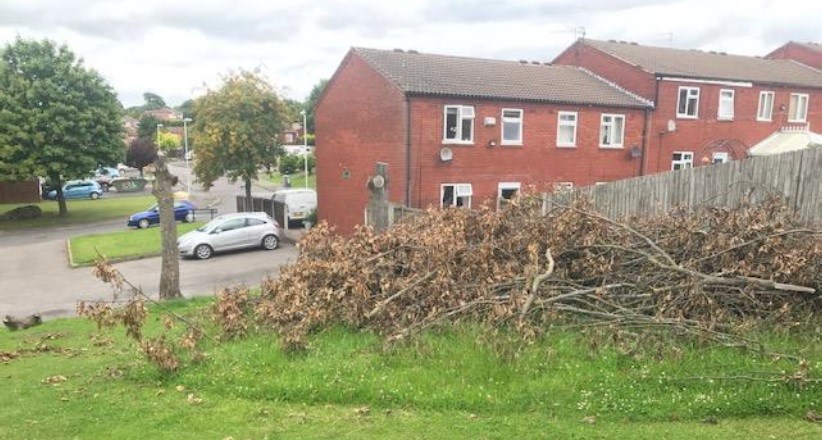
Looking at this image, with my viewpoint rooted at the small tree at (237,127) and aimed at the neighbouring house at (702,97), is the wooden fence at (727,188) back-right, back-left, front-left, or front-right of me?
front-right

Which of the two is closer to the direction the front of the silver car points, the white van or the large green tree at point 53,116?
the large green tree

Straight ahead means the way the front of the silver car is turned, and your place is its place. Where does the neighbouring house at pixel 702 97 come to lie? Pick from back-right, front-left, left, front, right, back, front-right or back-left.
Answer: back

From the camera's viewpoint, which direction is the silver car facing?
to the viewer's left

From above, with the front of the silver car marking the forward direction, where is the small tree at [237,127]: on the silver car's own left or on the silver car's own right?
on the silver car's own right

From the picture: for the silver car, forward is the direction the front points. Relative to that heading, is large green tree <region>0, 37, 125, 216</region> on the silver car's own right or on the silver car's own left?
on the silver car's own right

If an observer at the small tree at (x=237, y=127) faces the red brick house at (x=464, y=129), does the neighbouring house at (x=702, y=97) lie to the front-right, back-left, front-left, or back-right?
front-left

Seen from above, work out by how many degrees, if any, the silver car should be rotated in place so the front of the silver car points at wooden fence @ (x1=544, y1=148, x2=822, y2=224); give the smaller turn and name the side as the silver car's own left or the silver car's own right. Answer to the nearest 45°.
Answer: approximately 135° to the silver car's own left

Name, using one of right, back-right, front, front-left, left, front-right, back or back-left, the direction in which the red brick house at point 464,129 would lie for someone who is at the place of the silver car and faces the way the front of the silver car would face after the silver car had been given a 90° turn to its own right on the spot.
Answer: right

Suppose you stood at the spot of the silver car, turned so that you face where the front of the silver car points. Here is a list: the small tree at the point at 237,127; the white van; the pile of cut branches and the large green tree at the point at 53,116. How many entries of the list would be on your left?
1

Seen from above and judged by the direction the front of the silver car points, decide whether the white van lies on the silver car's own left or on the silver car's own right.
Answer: on the silver car's own right

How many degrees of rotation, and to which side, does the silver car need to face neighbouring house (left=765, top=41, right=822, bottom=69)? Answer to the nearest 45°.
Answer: approximately 180°

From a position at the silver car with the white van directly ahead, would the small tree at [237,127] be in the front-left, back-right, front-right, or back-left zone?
front-left
